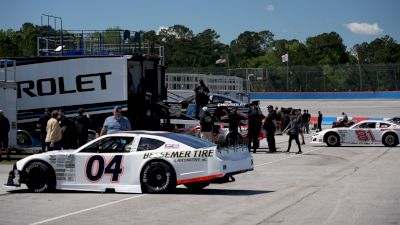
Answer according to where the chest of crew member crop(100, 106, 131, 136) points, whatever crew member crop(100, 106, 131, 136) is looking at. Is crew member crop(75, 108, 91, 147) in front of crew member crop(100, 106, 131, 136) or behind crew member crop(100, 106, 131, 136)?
behind

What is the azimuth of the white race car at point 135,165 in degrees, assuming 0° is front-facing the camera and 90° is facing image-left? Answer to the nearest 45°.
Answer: approximately 135°

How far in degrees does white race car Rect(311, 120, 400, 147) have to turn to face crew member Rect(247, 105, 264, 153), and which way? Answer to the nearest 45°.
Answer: approximately 45° to its left

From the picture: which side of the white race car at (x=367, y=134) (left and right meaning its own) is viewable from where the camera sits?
left

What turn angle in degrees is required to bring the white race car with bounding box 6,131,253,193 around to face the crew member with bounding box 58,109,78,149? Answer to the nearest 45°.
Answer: approximately 45° to its right

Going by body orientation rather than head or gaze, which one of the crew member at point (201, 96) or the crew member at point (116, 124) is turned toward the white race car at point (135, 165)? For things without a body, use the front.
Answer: the crew member at point (116, 124)

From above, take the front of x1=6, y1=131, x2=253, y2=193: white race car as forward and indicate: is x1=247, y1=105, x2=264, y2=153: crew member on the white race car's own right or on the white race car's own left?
on the white race car's own right

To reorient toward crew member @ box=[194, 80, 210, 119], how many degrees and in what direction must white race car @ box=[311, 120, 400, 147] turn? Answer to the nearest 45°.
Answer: approximately 45° to its left
